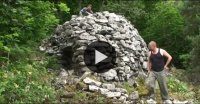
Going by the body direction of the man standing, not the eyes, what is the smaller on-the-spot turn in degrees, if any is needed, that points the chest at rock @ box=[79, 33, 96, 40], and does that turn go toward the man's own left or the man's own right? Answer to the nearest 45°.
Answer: approximately 90° to the man's own right

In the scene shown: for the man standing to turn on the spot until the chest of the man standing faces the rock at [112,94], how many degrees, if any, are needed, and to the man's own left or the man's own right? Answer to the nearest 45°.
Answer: approximately 45° to the man's own right

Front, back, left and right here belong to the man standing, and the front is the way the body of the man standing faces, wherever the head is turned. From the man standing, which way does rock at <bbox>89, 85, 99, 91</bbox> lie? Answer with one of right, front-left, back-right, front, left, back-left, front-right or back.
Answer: front-right

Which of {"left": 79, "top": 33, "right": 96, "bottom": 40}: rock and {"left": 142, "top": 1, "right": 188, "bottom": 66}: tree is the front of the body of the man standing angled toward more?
the rock

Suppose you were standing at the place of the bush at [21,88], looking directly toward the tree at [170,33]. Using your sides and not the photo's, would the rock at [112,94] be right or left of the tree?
right

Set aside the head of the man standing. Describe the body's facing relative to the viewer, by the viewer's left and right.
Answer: facing the viewer and to the left of the viewer

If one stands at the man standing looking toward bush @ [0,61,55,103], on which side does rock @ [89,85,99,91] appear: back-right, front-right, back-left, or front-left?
front-right

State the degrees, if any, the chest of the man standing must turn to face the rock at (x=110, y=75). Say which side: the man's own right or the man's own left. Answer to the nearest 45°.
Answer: approximately 90° to the man's own right

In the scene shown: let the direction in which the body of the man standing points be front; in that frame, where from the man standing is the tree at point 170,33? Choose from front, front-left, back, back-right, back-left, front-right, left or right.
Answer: back-right
